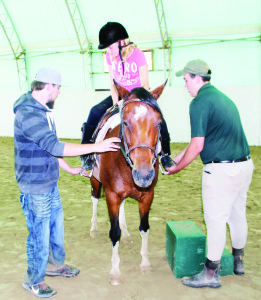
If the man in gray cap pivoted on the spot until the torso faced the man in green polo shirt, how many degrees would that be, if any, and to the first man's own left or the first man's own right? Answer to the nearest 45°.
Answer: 0° — they already face them

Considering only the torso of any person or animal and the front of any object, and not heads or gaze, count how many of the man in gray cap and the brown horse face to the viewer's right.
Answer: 1

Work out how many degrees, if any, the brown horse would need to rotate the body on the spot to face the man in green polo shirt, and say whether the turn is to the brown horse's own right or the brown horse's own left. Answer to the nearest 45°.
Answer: approximately 90° to the brown horse's own left

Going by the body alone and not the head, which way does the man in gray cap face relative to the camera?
to the viewer's right

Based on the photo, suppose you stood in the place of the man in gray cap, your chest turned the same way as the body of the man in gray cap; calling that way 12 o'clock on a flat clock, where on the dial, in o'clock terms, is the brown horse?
The brown horse is roughly at 12 o'clock from the man in gray cap.

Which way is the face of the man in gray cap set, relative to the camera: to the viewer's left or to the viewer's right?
to the viewer's right

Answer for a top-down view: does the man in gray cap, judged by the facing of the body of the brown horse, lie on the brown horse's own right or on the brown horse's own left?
on the brown horse's own right

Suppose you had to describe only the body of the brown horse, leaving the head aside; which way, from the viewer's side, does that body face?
toward the camera

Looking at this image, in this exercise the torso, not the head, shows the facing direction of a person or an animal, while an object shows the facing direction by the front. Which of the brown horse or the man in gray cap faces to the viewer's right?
the man in gray cap

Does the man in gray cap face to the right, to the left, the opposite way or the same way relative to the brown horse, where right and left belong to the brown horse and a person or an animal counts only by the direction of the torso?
to the left

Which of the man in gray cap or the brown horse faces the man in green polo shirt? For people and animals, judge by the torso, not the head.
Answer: the man in gray cap

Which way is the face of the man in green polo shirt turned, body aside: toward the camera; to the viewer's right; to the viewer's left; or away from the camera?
to the viewer's left
